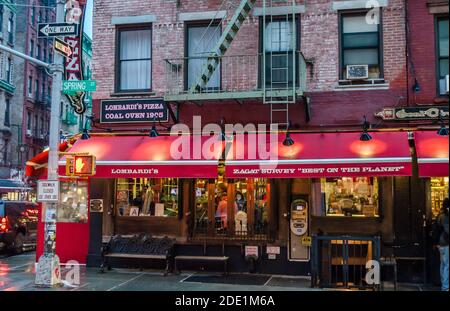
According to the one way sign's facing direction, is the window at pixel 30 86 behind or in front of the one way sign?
behind

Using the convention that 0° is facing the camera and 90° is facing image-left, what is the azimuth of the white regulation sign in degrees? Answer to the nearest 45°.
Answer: approximately 0°

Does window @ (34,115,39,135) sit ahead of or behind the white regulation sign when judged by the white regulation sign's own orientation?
behind

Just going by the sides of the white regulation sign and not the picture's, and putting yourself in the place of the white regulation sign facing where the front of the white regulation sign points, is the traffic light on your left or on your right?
on your left

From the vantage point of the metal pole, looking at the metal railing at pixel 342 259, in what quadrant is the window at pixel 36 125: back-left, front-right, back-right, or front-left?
back-left
